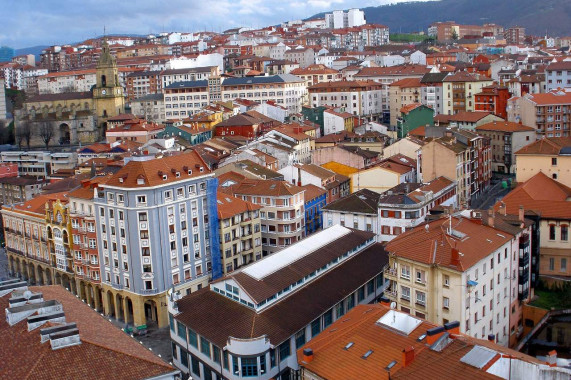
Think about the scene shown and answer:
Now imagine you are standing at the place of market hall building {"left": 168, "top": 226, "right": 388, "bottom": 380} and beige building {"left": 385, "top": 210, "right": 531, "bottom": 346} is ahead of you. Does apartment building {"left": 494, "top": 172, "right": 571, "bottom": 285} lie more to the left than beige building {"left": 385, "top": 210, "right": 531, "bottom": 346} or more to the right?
left

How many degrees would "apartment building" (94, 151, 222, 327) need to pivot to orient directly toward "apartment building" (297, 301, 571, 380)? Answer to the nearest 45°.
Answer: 0° — it already faces it

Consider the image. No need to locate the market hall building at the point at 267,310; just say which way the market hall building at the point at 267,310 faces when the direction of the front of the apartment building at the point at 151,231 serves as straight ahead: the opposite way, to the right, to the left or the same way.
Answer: the same way

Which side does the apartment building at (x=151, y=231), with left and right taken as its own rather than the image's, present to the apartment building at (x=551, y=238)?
left

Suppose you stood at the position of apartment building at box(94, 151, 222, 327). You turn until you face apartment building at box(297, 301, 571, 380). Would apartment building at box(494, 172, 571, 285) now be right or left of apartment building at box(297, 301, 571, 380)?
left

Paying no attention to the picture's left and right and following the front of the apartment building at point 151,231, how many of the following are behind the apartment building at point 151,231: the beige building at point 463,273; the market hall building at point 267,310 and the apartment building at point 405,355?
0

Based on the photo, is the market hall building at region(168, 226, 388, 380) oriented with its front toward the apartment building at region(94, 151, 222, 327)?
no

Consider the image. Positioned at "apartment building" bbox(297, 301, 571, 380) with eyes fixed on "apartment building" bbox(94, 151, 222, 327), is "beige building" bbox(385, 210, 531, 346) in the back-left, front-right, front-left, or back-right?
front-right

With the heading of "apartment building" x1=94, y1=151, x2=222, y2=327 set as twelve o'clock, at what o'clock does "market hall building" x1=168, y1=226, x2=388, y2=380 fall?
"market hall building" x1=168, y1=226, x2=388, y2=380 is roughly at 11 o'clock from "apartment building" x1=94, y1=151, x2=222, y2=327.

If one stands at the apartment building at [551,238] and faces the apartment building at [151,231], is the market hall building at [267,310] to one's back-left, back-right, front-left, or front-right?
front-left

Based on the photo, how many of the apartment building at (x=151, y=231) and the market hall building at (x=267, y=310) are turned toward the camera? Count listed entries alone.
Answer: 2

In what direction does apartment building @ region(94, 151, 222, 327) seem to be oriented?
toward the camera
